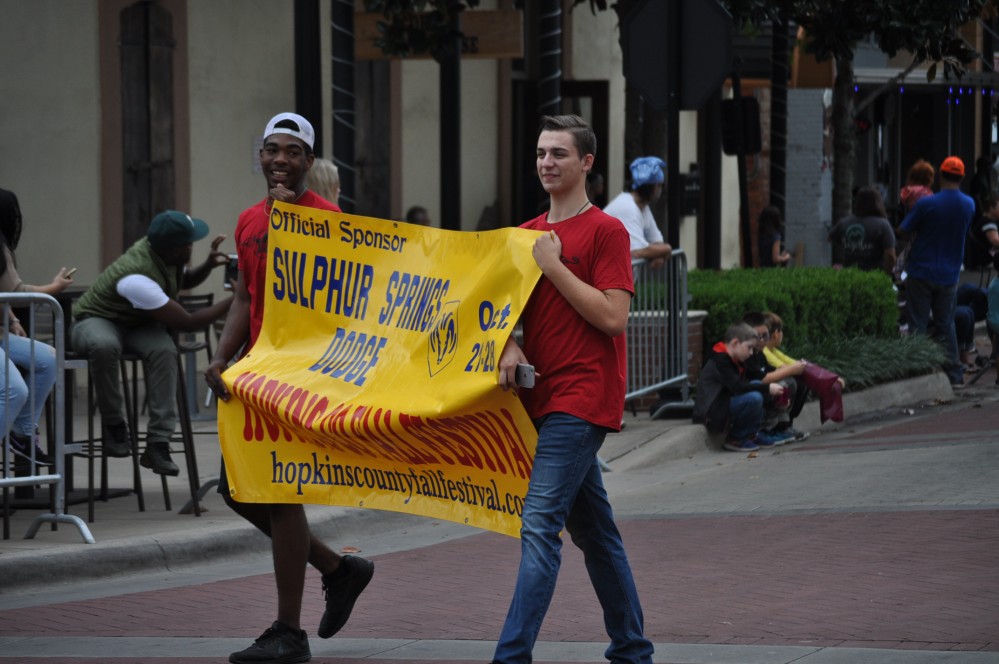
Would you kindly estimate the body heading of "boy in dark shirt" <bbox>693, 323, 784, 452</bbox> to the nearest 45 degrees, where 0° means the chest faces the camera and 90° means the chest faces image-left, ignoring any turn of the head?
approximately 270°

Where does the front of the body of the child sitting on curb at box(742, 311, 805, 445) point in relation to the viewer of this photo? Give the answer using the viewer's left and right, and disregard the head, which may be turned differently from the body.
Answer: facing to the right of the viewer

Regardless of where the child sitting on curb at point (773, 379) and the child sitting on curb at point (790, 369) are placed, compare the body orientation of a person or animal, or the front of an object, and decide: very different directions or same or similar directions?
same or similar directions

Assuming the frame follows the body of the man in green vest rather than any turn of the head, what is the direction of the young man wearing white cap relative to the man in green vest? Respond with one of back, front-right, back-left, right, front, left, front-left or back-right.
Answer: right

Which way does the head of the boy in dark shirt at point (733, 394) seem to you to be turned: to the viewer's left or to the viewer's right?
to the viewer's right

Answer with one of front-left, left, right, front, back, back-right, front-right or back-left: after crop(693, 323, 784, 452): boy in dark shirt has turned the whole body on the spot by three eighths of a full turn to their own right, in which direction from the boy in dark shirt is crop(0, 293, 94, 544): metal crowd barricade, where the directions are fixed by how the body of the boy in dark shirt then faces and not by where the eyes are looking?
front

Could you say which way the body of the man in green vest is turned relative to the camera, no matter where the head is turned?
to the viewer's right

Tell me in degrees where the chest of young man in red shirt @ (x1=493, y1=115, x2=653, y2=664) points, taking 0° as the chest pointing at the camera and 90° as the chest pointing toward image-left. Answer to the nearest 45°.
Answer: approximately 45°

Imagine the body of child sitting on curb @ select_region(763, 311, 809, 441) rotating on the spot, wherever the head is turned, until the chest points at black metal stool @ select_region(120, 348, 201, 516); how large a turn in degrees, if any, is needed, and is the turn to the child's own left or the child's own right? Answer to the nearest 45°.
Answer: approximately 135° to the child's own right

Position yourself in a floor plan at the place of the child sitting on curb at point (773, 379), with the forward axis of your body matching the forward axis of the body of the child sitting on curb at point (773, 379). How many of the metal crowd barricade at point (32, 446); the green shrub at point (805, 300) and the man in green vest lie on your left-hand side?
1
